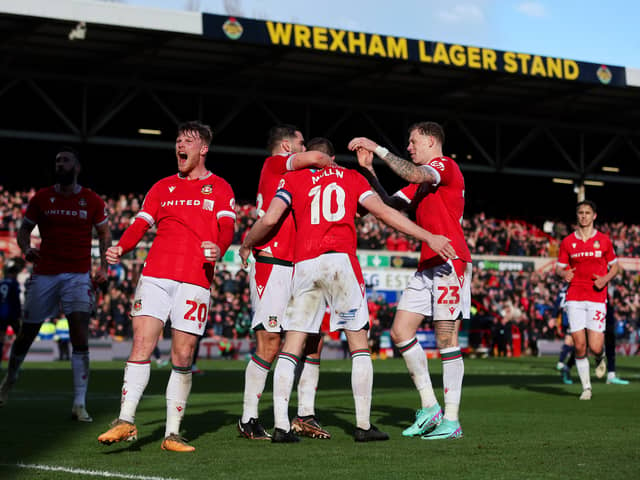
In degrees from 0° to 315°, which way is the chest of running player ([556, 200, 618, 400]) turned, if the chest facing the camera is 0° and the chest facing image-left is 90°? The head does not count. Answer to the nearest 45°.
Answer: approximately 0°

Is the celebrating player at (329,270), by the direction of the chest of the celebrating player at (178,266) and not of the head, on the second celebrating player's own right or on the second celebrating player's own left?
on the second celebrating player's own left

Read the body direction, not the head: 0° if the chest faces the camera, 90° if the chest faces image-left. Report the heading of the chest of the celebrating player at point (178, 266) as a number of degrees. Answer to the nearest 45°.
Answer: approximately 0°

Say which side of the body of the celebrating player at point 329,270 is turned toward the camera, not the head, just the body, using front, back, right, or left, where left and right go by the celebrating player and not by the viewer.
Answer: back

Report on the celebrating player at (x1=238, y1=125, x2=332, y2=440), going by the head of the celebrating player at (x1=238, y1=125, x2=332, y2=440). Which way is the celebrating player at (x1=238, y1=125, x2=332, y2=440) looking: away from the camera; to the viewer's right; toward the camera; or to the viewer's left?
to the viewer's right

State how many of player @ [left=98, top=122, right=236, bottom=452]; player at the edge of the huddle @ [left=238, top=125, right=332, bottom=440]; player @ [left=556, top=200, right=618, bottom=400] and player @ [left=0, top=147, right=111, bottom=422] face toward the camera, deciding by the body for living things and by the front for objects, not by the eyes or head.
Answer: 3

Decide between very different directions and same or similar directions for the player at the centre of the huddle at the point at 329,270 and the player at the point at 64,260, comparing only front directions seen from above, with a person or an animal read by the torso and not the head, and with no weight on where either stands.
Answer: very different directions

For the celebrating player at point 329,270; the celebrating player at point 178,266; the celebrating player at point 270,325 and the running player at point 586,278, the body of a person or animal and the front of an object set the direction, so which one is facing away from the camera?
the celebrating player at point 329,270

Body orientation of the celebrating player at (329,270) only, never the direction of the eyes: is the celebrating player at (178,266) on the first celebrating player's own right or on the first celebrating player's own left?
on the first celebrating player's own left

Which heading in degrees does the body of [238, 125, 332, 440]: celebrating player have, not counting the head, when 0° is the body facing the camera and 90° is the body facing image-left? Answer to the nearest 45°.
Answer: approximately 270°
